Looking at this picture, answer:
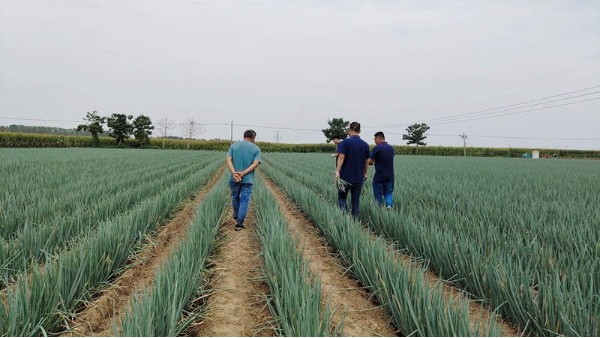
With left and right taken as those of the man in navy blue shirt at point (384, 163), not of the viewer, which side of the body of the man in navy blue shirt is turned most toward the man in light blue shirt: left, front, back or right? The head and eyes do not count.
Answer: left

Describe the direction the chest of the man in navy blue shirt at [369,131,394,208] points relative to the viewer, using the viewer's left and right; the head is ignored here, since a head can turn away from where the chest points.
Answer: facing away from the viewer and to the left of the viewer

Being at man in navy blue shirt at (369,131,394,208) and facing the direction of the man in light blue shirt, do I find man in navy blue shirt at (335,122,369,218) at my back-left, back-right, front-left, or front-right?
front-left

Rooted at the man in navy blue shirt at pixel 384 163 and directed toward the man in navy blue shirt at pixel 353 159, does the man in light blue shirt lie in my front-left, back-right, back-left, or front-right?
front-right

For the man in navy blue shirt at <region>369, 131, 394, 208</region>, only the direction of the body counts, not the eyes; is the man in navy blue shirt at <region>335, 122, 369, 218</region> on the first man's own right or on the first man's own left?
on the first man's own left

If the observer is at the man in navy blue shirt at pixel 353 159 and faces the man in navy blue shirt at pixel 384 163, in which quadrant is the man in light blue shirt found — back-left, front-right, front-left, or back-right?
back-left
